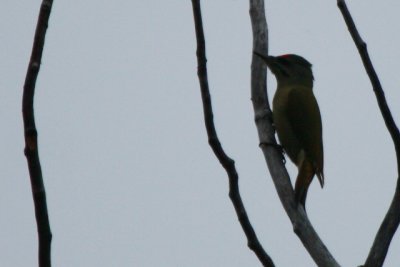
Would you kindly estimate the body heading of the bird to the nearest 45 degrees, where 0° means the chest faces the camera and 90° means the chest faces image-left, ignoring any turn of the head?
approximately 90°

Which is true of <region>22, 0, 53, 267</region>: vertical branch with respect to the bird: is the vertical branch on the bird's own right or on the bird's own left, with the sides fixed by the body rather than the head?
on the bird's own left
